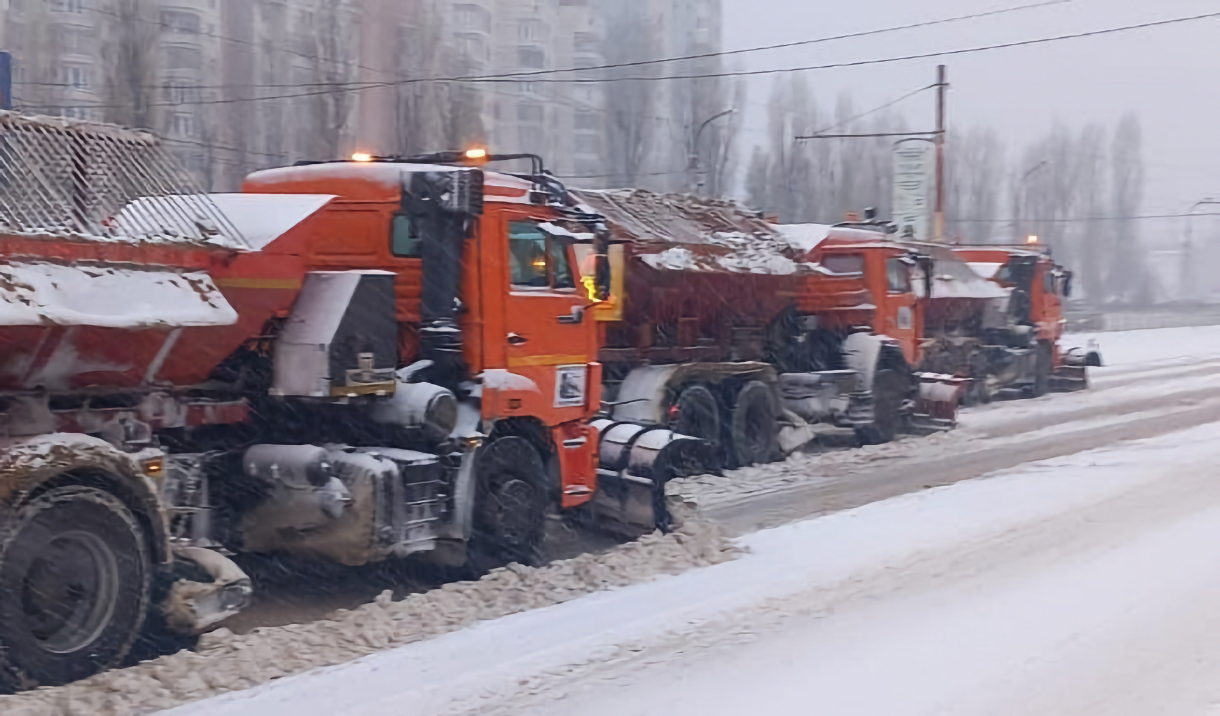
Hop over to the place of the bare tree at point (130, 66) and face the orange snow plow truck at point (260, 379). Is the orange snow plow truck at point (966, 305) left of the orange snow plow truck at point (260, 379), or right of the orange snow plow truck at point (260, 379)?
left

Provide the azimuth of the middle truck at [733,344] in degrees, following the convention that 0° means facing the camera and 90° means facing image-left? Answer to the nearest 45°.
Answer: approximately 225°

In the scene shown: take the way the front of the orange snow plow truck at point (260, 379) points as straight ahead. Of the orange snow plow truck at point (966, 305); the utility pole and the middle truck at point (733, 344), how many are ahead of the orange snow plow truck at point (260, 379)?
3

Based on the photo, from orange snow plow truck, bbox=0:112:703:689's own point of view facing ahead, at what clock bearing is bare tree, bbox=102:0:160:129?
The bare tree is roughly at 10 o'clock from the orange snow plow truck.

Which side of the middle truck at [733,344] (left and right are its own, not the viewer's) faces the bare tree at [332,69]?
left

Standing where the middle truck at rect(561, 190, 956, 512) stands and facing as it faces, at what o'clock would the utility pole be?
The utility pole is roughly at 11 o'clock from the middle truck.

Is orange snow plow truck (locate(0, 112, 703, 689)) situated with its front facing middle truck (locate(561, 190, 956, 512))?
yes

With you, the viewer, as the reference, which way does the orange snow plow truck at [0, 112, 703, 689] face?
facing away from the viewer and to the right of the viewer

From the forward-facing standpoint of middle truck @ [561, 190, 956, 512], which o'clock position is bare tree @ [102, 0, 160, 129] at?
The bare tree is roughly at 9 o'clock from the middle truck.

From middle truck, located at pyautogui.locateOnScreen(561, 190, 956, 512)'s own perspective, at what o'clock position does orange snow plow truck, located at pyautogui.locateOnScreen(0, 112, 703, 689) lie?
The orange snow plow truck is roughly at 5 o'clock from the middle truck.

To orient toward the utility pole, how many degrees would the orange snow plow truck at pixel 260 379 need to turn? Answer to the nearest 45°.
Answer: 0° — it already faces it
